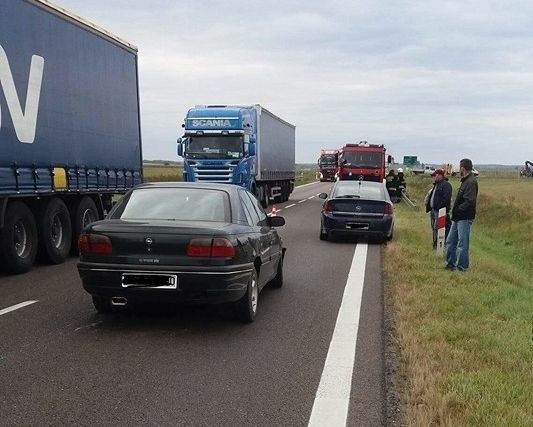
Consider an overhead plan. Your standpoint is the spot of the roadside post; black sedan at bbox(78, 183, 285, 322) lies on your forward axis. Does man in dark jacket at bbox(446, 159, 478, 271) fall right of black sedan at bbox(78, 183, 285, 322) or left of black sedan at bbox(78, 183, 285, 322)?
left

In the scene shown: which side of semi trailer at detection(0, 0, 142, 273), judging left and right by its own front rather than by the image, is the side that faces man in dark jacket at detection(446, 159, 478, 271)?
left

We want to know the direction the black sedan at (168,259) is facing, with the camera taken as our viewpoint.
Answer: facing away from the viewer and to the right of the viewer

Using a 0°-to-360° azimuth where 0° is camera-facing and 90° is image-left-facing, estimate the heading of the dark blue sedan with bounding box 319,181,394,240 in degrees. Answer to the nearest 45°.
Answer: approximately 180°

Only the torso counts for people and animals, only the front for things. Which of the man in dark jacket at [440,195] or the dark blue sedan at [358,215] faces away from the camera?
the dark blue sedan

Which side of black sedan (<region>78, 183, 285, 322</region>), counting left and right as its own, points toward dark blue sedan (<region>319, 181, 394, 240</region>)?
front

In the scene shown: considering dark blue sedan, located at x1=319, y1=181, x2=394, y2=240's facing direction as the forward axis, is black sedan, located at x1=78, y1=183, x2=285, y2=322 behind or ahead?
behind

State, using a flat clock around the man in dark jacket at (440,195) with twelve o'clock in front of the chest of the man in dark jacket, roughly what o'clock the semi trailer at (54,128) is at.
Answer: The semi trailer is roughly at 11 o'clock from the man in dark jacket.

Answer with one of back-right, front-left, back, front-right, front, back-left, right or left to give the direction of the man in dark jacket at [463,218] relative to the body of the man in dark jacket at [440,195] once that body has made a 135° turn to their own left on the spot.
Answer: front-right

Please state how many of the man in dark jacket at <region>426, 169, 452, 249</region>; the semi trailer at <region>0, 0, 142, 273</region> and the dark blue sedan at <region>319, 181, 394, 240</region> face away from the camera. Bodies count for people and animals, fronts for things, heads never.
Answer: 1

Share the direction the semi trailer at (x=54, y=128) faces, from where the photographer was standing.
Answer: facing the viewer and to the left of the viewer

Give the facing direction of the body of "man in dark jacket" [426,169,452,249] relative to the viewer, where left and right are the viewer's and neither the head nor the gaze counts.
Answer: facing to the left of the viewer

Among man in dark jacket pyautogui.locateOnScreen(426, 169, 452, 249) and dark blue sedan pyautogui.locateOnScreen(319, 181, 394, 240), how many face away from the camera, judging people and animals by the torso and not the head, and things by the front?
1
